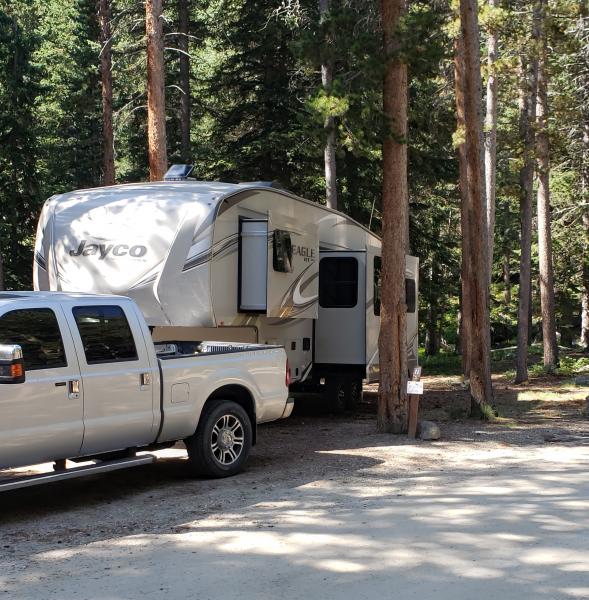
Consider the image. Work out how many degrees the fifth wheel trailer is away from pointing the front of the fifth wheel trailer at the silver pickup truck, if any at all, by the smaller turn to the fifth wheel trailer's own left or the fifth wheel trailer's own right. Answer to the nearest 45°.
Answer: approximately 45° to the fifth wheel trailer's own left

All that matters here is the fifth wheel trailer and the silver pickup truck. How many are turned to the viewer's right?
0

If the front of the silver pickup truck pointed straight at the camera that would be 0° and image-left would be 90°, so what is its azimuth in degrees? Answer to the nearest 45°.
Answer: approximately 45°

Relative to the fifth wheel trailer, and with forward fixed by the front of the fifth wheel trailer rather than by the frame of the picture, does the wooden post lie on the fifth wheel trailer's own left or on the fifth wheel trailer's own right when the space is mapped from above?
on the fifth wheel trailer's own left

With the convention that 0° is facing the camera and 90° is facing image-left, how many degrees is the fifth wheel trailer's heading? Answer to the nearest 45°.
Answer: approximately 45°

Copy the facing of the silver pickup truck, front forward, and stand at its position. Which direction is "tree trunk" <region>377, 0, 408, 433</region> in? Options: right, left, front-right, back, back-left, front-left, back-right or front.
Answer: back

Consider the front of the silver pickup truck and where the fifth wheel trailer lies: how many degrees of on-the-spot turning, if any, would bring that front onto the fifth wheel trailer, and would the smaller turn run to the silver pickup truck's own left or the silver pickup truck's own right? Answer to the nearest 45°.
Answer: approximately 135° to the silver pickup truck's own right

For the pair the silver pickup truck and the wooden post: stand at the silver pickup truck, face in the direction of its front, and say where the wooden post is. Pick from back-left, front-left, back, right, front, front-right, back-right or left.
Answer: back
